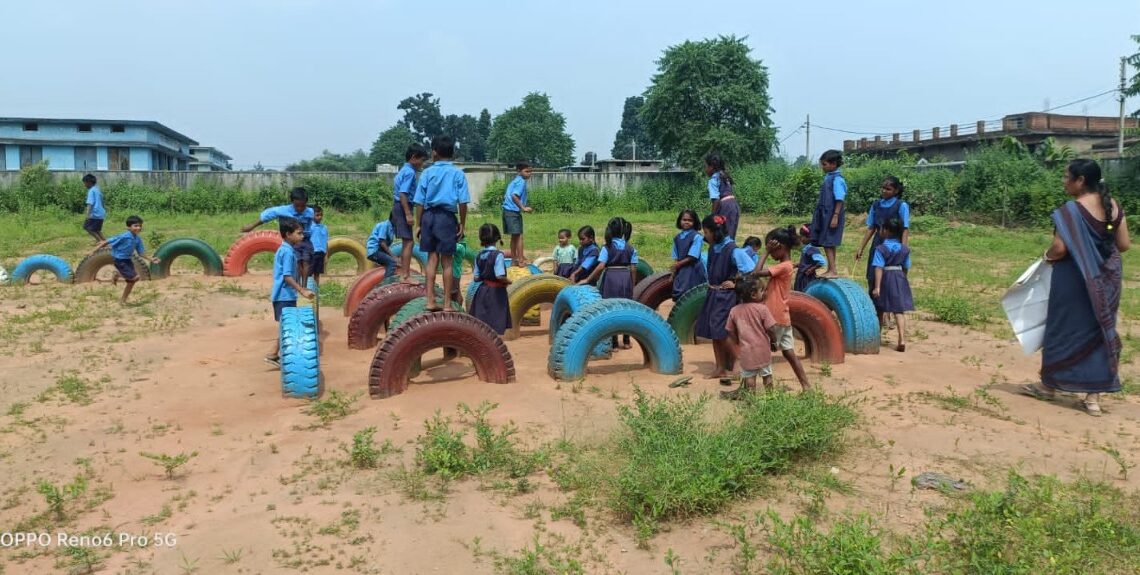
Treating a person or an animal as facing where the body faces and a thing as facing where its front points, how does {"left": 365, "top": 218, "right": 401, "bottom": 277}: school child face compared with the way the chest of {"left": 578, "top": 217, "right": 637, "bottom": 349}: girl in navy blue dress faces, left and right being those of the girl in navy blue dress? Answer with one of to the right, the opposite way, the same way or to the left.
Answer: to the right

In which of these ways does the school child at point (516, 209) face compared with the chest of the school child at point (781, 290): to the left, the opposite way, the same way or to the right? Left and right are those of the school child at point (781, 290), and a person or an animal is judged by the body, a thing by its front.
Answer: the opposite way

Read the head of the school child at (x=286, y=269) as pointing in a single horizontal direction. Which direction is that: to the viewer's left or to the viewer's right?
to the viewer's right

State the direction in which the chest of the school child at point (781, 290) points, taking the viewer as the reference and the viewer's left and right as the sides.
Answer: facing to the left of the viewer

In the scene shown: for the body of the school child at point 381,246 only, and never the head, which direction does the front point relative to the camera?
to the viewer's right

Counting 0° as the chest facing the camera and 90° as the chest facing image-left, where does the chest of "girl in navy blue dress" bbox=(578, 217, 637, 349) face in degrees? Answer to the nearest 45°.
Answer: approximately 180°

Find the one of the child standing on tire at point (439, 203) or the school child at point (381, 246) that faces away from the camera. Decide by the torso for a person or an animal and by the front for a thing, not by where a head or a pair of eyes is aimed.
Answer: the child standing on tire

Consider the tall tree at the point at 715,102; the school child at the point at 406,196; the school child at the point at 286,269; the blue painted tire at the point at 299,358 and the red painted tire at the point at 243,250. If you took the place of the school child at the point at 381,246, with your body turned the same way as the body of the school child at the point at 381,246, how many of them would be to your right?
3

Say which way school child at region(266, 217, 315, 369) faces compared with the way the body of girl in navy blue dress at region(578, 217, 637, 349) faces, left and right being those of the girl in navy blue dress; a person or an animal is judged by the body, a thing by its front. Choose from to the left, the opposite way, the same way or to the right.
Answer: to the right
